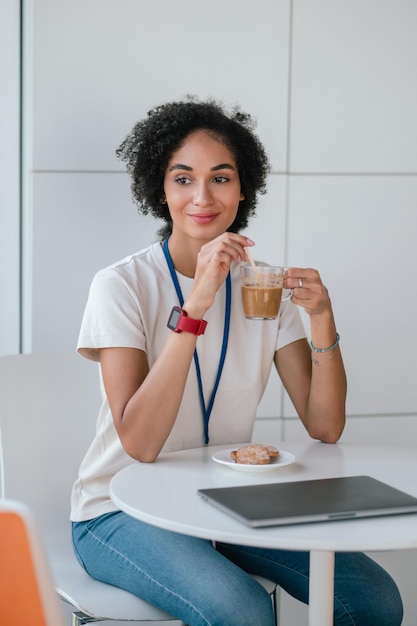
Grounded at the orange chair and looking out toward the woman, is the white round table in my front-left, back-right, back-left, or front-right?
front-right

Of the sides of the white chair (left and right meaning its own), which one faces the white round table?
front

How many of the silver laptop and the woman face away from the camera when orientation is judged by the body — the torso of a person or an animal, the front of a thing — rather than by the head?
0

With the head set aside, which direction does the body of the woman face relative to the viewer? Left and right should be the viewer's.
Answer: facing the viewer and to the right of the viewer

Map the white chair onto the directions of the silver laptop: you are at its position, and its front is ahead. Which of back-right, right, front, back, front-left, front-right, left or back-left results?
back-right

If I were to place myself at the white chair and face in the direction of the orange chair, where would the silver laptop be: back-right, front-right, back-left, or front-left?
front-left

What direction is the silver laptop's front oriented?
toward the camera

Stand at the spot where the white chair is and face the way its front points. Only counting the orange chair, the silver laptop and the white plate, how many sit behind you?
0

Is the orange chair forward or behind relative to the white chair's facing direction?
forward

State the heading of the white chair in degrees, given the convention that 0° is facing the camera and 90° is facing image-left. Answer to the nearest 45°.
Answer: approximately 315°

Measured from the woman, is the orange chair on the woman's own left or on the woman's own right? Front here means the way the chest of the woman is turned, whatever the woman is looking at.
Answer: on the woman's own right

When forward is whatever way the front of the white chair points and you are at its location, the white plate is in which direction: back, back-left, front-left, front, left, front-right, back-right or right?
front

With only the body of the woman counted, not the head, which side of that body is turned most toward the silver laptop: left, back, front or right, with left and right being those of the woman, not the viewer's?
front
